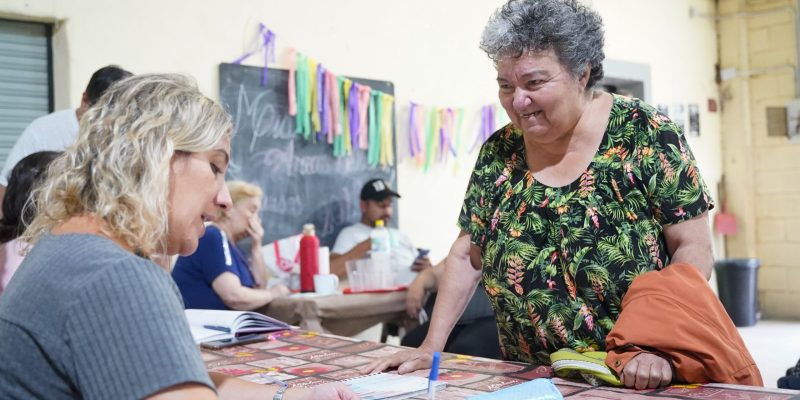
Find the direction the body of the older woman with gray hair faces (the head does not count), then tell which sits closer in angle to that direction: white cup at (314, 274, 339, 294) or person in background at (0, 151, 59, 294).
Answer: the person in background

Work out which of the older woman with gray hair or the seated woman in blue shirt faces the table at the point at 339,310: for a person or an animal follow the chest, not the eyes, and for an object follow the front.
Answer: the seated woman in blue shirt

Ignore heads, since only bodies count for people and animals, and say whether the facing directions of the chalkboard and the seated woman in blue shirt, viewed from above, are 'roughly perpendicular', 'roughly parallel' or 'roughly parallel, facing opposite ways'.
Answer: roughly perpendicular

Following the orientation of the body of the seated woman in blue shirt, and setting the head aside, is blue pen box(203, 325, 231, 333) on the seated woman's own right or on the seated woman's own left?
on the seated woman's own right

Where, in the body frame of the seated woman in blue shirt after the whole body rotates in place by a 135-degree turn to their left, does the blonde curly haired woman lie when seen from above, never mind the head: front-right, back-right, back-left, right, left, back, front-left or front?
back-left

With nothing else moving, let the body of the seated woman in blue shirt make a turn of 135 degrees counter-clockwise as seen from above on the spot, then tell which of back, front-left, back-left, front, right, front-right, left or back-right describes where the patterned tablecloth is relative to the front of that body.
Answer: back-left

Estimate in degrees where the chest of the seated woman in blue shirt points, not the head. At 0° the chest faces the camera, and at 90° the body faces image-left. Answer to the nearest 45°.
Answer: approximately 270°

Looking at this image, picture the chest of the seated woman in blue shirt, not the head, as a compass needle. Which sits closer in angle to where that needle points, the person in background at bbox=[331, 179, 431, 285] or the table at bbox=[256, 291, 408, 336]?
the table

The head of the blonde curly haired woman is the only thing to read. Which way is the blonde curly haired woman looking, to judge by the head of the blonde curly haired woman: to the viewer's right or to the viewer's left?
to the viewer's right

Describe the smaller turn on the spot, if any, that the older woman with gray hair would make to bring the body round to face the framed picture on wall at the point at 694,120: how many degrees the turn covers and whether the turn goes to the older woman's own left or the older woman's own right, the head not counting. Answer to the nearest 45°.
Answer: approximately 135° to the older woman's own right

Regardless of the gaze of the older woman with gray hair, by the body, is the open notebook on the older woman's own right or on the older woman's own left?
on the older woman's own right
